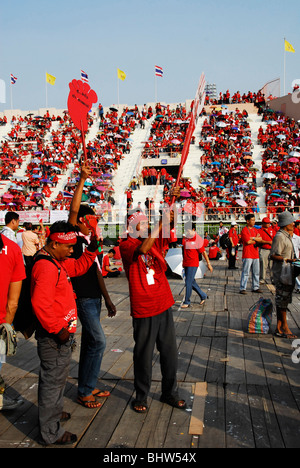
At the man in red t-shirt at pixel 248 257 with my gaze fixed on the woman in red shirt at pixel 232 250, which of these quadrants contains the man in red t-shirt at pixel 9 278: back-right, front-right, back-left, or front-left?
back-left

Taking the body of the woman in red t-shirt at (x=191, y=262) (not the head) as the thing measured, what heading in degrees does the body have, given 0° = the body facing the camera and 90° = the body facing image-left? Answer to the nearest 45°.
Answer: approximately 45°

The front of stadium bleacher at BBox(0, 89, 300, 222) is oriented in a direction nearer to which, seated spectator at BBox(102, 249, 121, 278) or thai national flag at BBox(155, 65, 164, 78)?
the seated spectator

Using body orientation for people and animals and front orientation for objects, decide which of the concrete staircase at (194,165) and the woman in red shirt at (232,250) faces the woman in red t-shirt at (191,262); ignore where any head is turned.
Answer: the concrete staircase

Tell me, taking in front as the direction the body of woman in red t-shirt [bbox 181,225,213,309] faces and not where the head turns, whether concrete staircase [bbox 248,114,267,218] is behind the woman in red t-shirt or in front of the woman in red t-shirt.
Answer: behind

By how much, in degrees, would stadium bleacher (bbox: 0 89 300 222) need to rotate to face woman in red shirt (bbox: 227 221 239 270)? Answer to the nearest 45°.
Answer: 0° — it already faces them

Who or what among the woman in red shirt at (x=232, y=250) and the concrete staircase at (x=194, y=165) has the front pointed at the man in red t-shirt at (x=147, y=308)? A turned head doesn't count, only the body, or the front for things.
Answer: the concrete staircase
